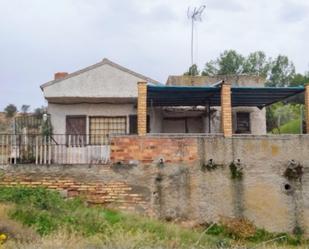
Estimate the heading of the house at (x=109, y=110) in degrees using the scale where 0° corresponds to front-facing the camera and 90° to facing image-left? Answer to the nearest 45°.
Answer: approximately 0°

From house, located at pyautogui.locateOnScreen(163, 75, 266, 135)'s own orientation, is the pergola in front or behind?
in front

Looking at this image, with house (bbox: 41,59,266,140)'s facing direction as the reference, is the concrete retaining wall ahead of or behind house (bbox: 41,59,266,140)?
ahead

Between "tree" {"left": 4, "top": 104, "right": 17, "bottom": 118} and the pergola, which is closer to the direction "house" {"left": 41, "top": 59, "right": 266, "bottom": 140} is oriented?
the pergola

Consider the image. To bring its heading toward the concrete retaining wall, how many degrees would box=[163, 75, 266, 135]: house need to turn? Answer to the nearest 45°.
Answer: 0° — it already faces it

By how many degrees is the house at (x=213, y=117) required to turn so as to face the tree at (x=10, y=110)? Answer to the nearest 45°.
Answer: approximately 135° to its right

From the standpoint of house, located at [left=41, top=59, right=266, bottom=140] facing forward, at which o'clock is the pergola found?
The pergola is roughly at 10 o'clock from the house.
